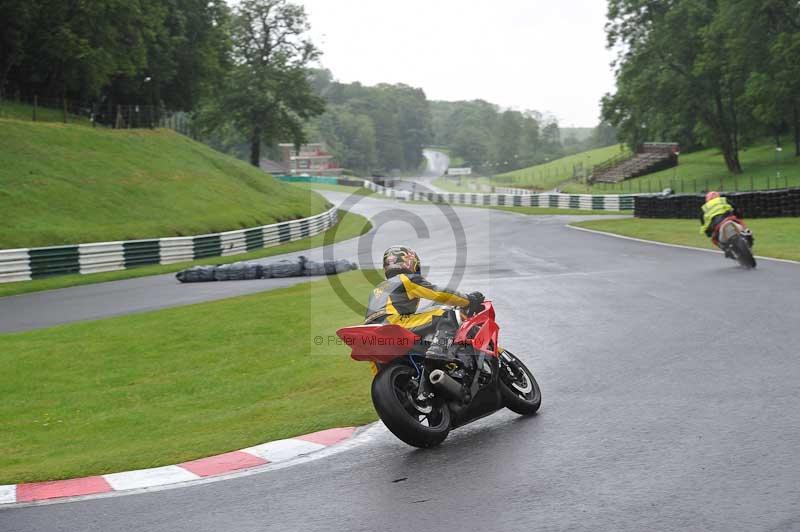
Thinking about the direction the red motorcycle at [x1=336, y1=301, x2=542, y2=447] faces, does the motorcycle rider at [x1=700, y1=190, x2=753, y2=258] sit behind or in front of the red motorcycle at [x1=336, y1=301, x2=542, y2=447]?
in front

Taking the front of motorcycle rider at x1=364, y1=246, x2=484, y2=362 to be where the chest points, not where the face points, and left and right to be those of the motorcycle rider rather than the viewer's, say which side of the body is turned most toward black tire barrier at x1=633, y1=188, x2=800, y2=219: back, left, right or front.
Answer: front

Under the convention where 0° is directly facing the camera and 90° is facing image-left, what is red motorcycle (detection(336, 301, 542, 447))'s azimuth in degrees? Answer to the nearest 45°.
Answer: approximately 225°

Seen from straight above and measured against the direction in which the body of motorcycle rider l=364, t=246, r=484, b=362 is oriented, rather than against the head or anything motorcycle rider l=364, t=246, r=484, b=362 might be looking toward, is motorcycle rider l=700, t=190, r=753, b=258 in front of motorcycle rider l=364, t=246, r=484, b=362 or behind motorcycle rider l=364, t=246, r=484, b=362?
in front

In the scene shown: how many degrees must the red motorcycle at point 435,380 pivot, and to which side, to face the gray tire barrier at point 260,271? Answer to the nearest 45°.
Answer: approximately 45° to its left

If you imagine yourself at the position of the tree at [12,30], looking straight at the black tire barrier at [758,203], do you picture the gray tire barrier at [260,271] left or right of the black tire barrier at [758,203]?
right

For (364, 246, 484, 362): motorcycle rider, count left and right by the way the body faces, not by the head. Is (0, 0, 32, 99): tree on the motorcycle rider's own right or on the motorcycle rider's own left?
on the motorcycle rider's own left

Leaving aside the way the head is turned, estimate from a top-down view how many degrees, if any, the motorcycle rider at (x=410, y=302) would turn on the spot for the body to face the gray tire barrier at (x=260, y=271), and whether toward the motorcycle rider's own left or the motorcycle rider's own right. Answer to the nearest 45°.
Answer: approximately 45° to the motorcycle rider's own left

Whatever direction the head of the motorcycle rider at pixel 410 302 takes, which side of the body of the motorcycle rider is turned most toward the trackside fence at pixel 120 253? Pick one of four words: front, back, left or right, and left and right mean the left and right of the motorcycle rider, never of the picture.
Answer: left

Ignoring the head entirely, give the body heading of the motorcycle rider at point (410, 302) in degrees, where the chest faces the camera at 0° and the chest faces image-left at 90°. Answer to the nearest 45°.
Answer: approximately 225°

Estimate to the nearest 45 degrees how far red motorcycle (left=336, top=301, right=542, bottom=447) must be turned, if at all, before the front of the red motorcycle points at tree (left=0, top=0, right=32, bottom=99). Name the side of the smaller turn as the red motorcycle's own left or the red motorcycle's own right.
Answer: approximately 90° to the red motorcycle's own left
